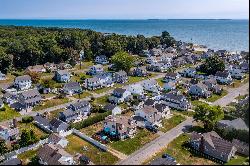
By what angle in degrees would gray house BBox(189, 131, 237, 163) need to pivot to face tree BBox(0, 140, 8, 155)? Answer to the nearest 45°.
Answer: approximately 45° to its left

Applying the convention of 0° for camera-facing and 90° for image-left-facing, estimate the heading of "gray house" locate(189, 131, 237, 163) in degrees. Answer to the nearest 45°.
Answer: approximately 45°

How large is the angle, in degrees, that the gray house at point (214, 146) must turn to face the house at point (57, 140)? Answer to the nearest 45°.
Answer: approximately 45° to its left

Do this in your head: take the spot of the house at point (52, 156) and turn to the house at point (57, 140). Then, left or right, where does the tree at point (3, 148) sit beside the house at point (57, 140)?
left

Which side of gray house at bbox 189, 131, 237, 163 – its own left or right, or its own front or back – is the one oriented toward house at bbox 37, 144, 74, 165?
front
